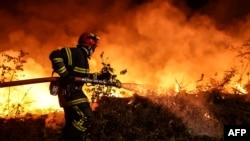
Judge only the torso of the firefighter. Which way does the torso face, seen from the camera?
to the viewer's right

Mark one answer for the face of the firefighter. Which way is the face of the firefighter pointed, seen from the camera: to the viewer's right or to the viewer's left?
to the viewer's right
